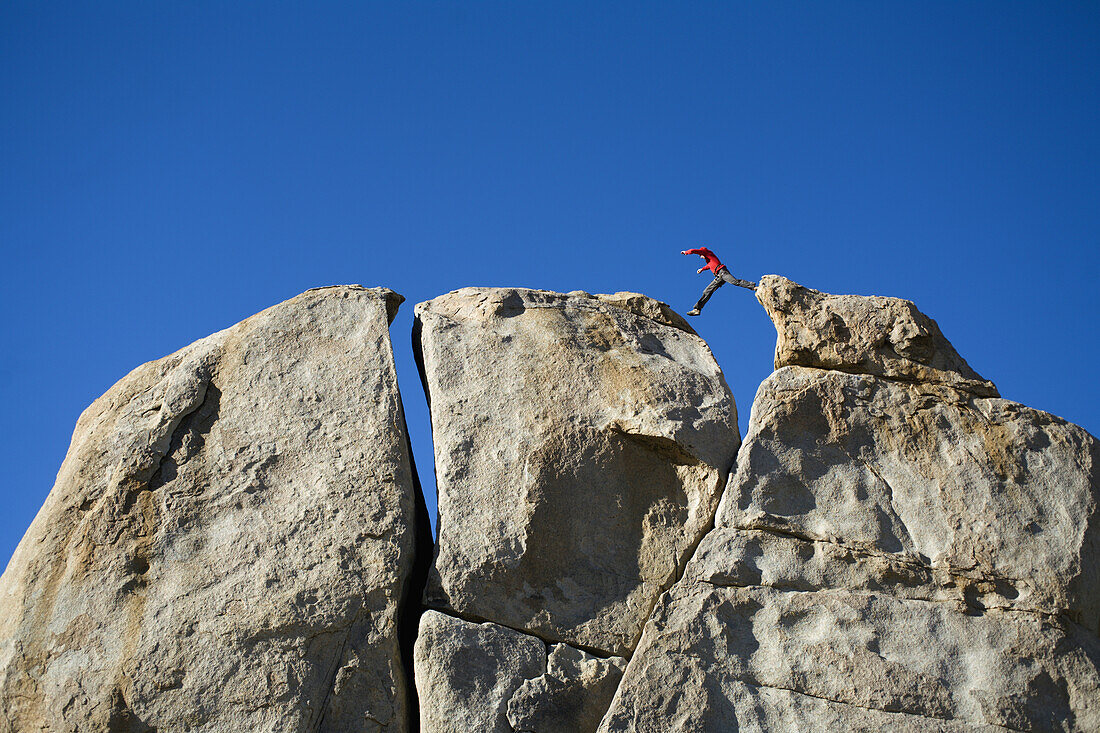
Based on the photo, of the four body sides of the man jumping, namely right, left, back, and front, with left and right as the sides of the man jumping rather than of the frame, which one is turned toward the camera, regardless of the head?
left

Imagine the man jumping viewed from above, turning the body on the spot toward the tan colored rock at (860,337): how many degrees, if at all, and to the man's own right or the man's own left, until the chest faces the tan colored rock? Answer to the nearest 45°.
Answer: approximately 135° to the man's own left
